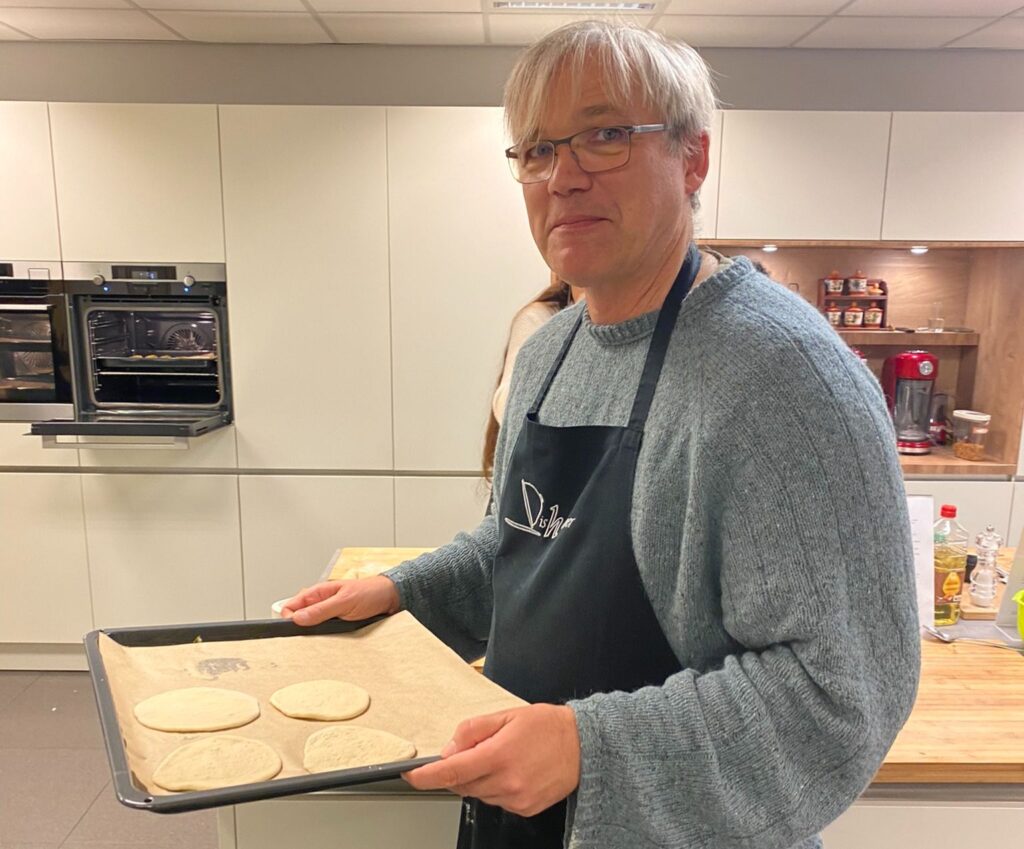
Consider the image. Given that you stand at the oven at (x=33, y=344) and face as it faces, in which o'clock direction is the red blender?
The red blender is roughly at 10 o'clock from the oven.

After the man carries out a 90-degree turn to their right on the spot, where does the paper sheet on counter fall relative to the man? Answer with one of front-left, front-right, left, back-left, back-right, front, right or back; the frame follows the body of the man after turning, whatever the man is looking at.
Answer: right

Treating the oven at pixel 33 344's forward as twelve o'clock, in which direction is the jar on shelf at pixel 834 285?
The jar on shelf is roughly at 10 o'clock from the oven.

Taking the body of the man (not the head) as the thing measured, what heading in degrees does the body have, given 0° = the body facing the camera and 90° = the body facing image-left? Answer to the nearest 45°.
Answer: approximately 45°

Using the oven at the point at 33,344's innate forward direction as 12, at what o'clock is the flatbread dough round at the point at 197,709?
The flatbread dough round is roughly at 12 o'clock from the oven.

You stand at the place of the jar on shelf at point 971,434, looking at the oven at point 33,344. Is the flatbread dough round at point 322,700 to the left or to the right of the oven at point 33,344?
left

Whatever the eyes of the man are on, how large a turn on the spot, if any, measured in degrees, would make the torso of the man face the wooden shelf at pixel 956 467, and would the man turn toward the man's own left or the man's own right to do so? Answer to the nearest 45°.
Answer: approximately 180°

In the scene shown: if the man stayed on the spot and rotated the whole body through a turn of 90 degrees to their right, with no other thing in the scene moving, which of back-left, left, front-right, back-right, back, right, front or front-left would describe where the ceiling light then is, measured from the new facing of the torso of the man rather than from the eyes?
front-right

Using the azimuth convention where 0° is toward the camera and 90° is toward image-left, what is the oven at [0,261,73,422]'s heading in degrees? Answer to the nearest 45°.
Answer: approximately 0°
